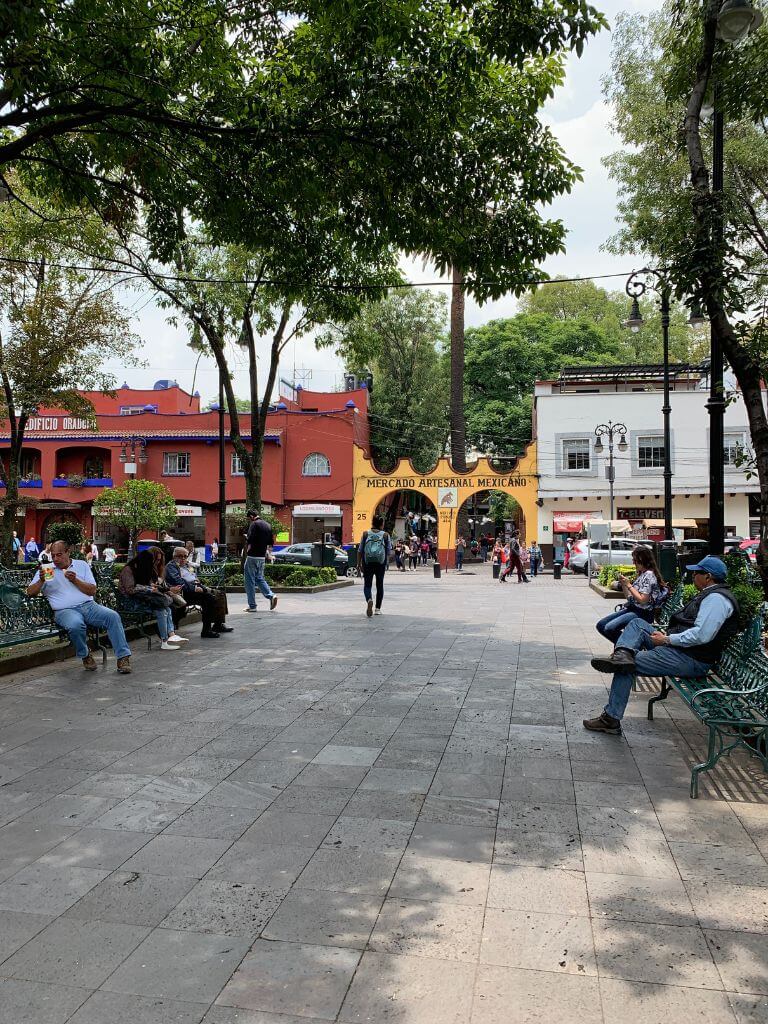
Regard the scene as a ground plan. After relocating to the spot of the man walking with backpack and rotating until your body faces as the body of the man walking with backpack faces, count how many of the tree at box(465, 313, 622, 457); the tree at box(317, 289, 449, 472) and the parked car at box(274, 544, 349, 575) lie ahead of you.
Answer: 3

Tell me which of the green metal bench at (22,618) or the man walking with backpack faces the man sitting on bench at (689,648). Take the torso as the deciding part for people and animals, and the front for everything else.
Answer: the green metal bench

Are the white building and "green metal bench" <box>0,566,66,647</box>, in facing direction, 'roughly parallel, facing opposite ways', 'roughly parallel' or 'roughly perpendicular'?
roughly perpendicular

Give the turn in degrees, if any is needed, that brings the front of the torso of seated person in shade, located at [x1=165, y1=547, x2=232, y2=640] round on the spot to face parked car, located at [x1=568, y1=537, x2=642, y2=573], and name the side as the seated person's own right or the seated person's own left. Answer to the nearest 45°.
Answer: approximately 90° to the seated person's own left

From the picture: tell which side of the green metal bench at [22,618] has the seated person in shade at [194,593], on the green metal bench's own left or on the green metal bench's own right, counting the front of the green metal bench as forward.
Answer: on the green metal bench's own left

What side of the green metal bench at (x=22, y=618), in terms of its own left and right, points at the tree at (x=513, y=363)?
left

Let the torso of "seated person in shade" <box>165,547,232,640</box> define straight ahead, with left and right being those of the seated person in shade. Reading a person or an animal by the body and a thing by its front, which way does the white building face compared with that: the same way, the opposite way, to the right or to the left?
to the right

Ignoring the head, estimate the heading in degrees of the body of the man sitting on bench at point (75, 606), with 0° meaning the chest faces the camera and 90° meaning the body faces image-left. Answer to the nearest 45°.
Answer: approximately 315°

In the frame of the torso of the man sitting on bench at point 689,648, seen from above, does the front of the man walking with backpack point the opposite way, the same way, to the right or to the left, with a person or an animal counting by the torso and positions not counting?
to the right

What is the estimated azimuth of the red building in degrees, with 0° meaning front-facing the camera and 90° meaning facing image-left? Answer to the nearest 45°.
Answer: approximately 0°

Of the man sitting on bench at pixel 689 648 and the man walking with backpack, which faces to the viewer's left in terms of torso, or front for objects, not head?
the man sitting on bench

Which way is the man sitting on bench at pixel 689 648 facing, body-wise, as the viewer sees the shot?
to the viewer's left

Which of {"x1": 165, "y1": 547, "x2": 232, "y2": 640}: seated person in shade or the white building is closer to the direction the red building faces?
the seated person in shade
